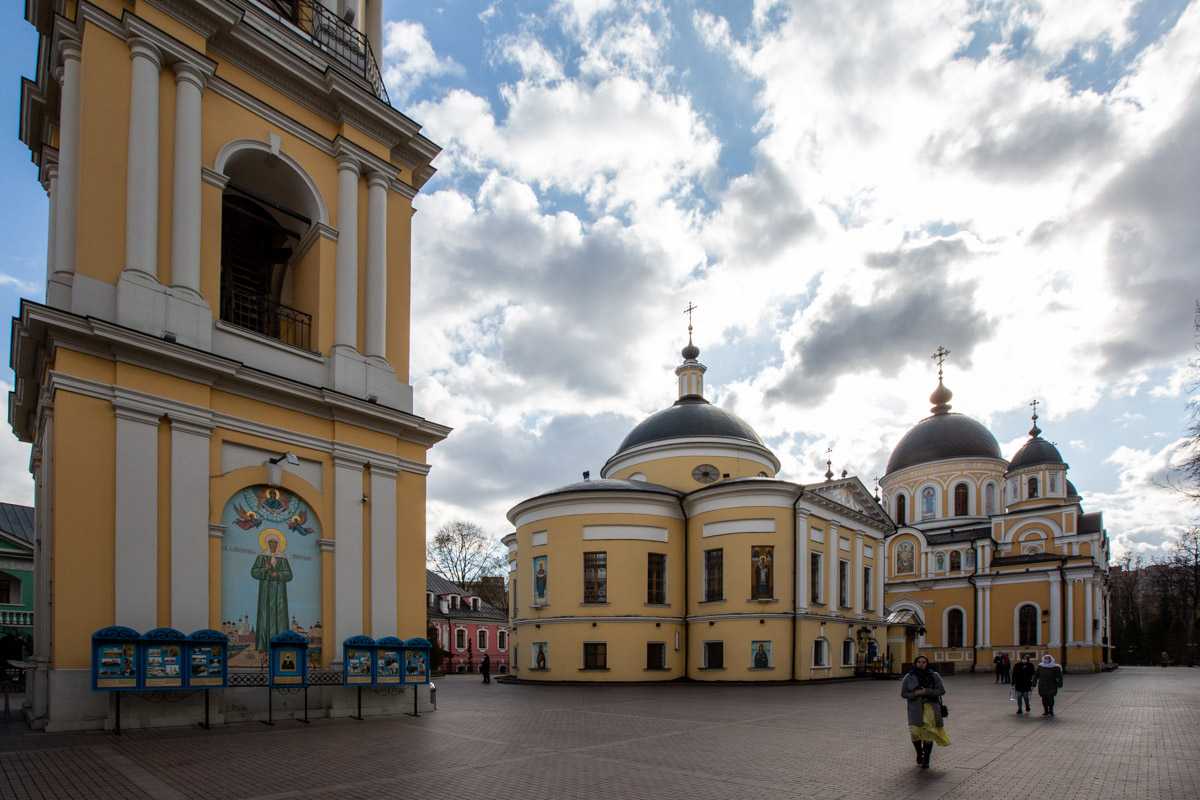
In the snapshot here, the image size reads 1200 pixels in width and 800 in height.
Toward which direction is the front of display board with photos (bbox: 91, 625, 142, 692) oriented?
toward the camera

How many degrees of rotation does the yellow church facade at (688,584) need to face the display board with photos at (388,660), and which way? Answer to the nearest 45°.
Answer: approximately 45° to its right

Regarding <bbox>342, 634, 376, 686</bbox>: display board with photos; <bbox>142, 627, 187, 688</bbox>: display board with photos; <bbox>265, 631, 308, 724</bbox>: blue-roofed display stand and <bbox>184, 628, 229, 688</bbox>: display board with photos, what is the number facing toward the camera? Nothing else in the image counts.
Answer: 4

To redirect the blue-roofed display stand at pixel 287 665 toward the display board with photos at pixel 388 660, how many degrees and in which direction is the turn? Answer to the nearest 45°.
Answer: approximately 135° to its left

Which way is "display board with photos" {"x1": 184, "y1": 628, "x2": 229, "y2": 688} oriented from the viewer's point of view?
toward the camera
